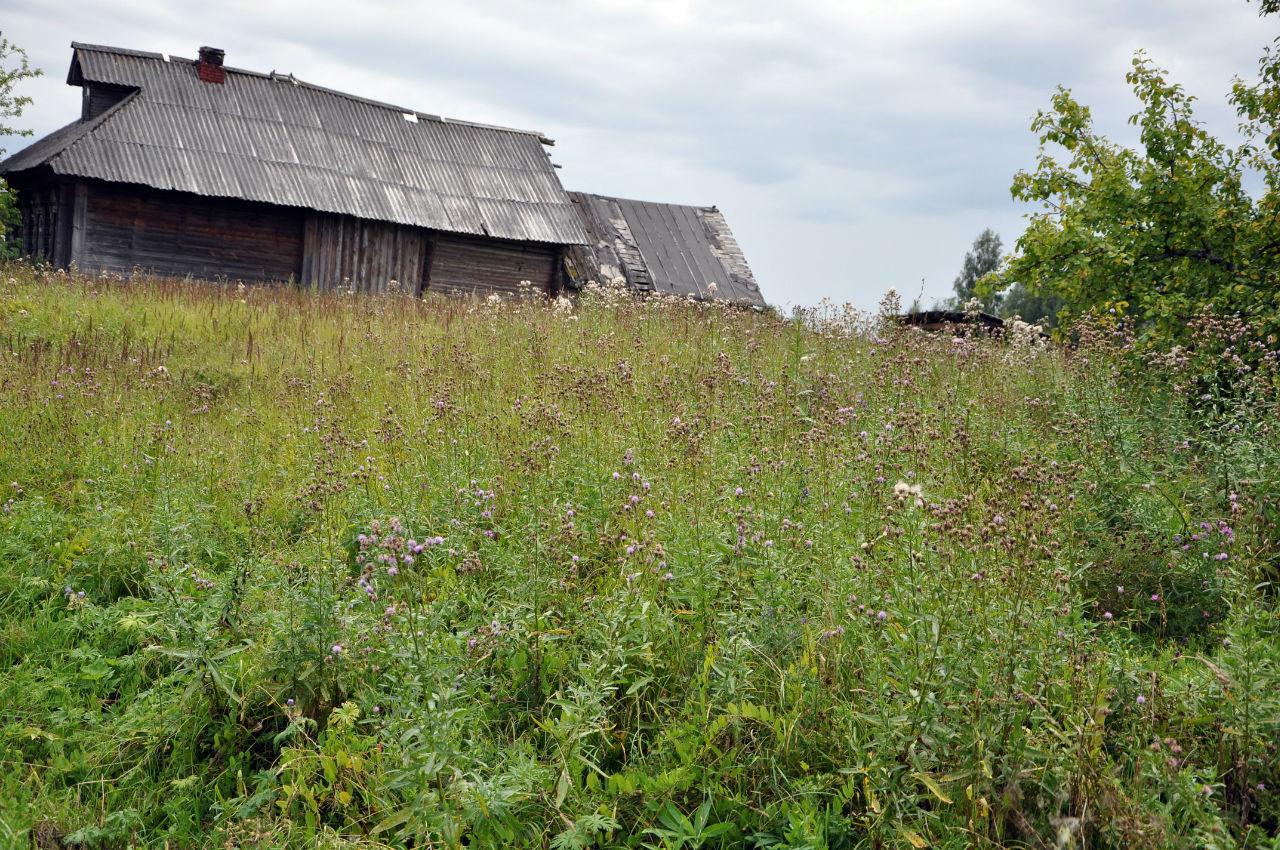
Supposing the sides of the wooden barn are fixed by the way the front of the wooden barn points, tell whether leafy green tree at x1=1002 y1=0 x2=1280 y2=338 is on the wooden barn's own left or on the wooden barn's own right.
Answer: on the wooden barn's own left
